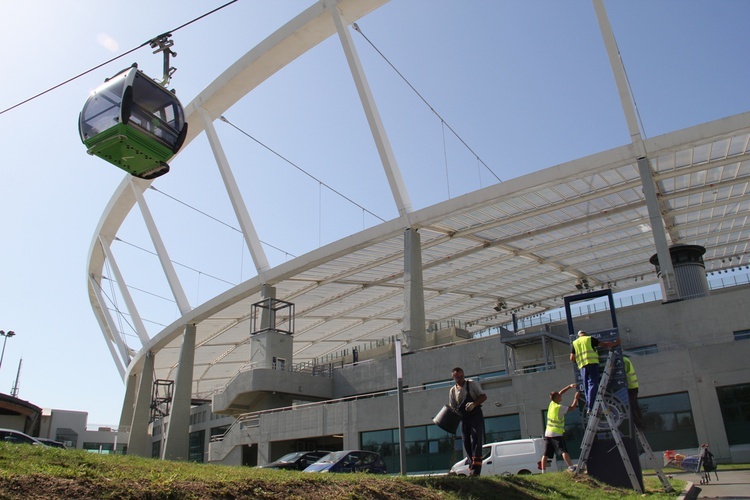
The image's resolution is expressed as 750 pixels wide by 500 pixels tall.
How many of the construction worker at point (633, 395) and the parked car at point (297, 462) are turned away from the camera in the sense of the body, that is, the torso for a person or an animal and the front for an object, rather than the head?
0

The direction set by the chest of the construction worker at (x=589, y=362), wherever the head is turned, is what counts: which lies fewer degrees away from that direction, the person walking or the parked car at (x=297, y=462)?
the parked car

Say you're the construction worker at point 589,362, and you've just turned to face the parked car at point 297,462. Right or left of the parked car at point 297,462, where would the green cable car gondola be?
left

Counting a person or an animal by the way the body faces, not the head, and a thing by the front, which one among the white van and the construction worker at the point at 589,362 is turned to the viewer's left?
the white van

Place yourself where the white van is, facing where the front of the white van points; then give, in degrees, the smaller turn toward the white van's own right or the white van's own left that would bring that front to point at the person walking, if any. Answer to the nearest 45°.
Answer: approximately 90° to the white van's own left

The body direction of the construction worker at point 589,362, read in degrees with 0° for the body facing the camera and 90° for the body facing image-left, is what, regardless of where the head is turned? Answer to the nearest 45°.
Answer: approximately 180°

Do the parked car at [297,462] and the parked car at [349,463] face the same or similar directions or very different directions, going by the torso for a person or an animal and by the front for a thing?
same or similar directions

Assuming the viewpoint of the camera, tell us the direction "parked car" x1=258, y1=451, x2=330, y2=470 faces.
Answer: facing the viewer and to the left of the viewer

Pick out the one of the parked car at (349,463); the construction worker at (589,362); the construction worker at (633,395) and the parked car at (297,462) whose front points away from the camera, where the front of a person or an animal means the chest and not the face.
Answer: the construction worker at (589,362)

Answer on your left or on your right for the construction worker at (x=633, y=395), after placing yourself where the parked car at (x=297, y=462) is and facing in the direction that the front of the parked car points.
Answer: on your left

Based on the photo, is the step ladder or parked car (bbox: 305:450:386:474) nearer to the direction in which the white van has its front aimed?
the parked car

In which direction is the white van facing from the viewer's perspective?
to the viewer's left
